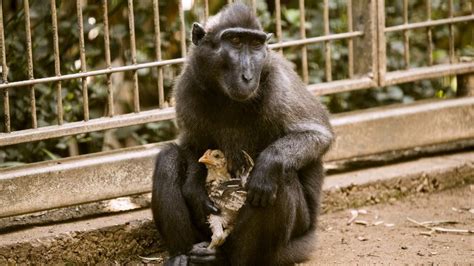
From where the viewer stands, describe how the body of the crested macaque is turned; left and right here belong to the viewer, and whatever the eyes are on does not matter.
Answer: facing the viewer and to the left of the viewer

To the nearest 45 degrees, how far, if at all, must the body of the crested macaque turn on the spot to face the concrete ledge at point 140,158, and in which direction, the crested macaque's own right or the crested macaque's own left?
approximately 90° to the crested macaque's own right

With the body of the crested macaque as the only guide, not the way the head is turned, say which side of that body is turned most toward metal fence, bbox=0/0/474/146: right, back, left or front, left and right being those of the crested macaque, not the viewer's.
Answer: back
